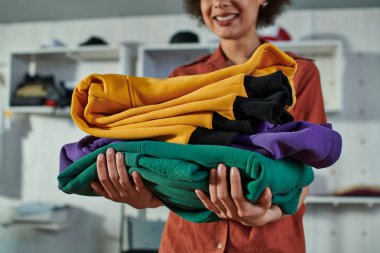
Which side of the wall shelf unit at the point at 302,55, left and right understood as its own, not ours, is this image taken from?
front

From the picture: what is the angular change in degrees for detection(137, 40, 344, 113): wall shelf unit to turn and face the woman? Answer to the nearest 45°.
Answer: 0° — it already faces them

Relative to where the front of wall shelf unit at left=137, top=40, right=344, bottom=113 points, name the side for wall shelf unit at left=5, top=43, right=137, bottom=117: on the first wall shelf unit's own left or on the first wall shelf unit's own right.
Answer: on the first wall shelf unit's own right

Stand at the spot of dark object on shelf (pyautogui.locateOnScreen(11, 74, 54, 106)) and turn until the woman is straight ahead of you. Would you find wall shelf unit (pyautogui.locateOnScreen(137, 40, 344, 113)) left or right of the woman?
left

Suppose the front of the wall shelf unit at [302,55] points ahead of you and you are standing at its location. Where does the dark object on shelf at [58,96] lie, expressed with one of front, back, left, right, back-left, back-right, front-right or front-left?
right

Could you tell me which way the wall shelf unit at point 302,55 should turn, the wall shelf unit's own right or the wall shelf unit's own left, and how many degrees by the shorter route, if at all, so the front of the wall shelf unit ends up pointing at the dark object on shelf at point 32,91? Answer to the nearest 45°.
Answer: approximately 90° to the wall shelf unit's own right
